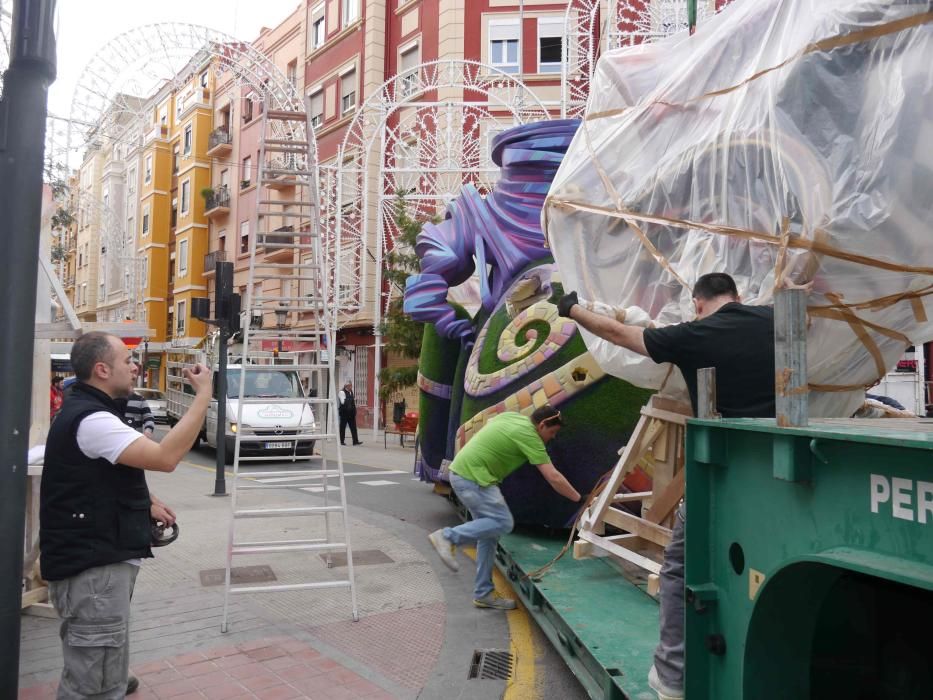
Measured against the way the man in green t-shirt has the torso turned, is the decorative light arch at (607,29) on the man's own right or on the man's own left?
on the man's own left

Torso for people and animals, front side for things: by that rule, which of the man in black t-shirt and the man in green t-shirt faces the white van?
the man in black t-shirt

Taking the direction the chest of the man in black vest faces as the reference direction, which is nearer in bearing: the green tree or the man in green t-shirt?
the man in green t-shirt

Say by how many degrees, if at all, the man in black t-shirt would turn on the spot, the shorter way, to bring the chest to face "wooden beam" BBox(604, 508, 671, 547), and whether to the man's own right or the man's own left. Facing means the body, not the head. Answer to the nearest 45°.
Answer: approximately 45° to the man's own right

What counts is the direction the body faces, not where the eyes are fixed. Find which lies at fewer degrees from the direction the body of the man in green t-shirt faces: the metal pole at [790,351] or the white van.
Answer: the metal pole

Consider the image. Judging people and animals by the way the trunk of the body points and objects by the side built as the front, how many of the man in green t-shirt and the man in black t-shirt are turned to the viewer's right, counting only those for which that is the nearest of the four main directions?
1

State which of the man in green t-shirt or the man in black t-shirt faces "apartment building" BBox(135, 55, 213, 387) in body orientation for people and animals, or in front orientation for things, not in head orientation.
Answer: the man in black t-shirt

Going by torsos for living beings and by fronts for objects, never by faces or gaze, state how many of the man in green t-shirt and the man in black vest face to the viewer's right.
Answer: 2

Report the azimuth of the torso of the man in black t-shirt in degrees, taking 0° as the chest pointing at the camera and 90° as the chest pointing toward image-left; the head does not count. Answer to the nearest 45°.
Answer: approximately 135°

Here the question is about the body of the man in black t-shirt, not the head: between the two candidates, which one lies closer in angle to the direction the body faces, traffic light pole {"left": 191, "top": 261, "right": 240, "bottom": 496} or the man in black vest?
the traffic light pole

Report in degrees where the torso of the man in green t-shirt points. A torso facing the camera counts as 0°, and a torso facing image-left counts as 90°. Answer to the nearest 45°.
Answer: approximately 270°

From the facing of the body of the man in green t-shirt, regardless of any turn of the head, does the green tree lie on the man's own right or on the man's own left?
on the man's own left

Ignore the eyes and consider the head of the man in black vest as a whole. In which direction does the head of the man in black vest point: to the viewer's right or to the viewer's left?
to the viewer's right
